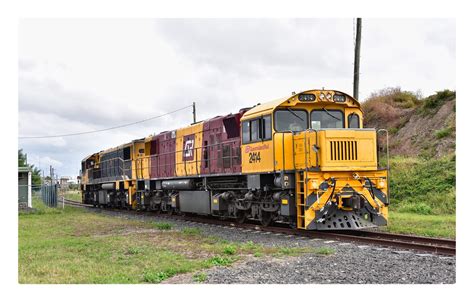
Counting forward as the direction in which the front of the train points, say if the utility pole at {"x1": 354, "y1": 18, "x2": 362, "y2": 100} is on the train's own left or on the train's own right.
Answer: on the train's own left

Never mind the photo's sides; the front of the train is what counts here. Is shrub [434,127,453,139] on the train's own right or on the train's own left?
on the train's own left

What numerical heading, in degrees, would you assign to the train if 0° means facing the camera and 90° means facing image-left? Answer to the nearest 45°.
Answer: approximately 315°
